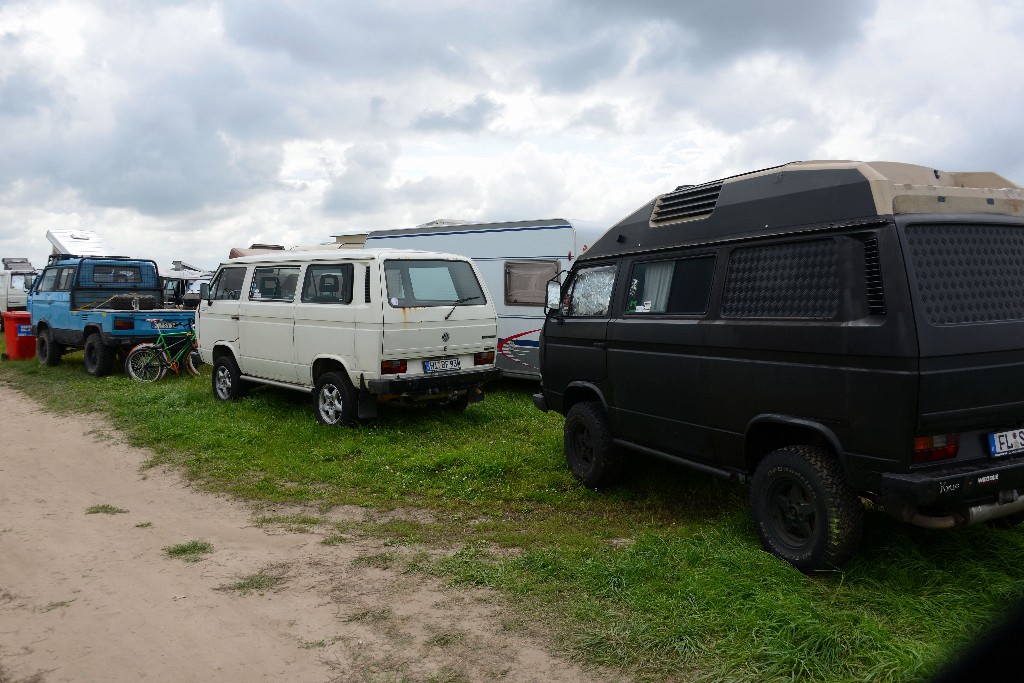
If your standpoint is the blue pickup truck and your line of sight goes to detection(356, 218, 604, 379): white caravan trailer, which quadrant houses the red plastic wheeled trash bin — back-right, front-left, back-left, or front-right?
back-left

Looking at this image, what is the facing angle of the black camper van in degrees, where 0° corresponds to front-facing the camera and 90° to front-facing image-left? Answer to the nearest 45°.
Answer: approximately 135°

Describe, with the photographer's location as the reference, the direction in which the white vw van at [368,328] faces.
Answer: facing away from the viewer and to the left of the viewer

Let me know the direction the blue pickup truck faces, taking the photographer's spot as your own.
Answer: facing away from the viewer and to the left of the viewer

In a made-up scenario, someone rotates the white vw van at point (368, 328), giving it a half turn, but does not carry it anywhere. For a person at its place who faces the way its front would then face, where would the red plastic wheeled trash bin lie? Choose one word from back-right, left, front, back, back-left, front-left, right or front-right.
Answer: back

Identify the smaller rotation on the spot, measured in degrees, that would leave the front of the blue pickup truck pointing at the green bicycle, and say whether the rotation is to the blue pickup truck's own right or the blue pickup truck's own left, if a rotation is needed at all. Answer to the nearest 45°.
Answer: approximately 180°

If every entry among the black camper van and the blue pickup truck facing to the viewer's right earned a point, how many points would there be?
0
